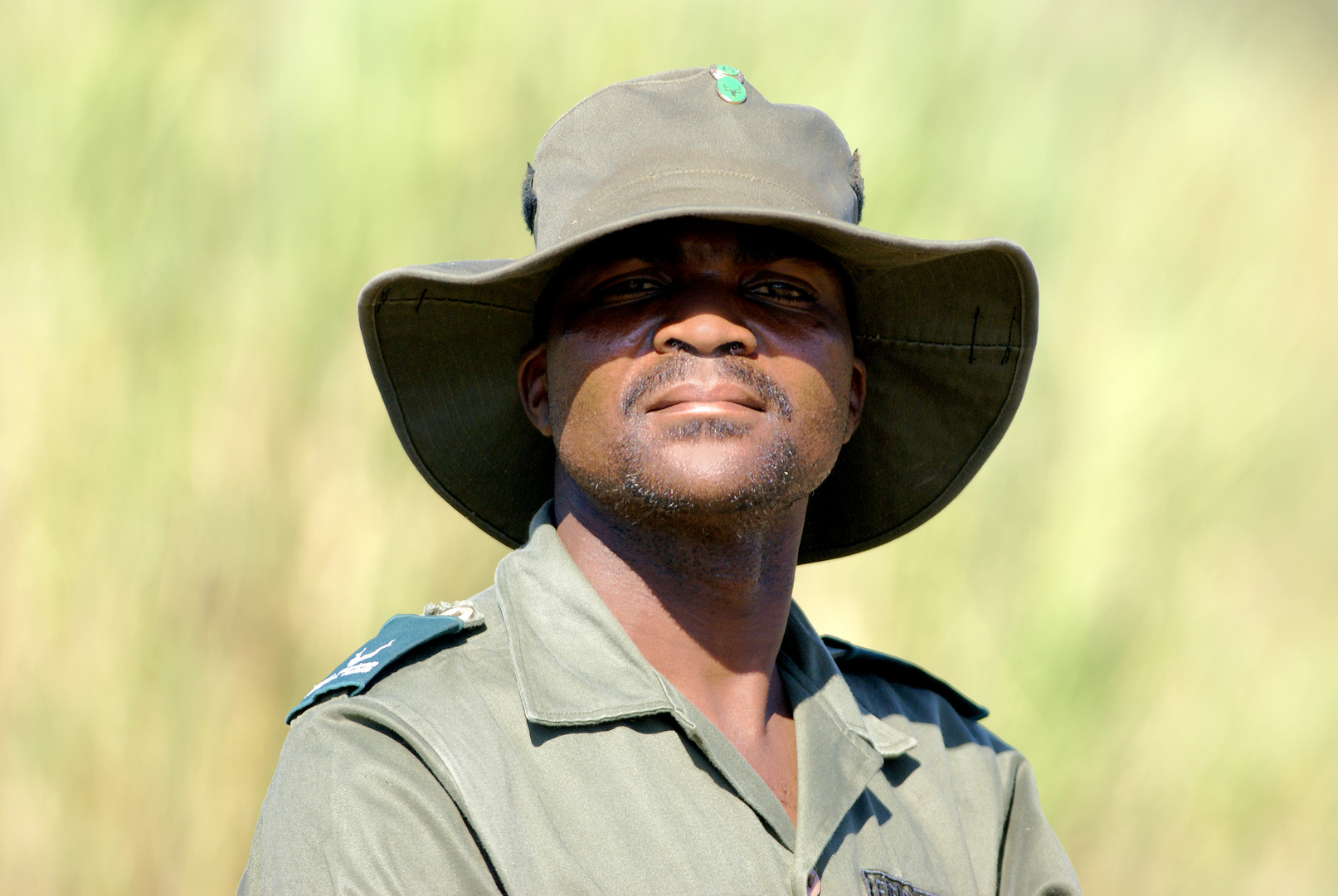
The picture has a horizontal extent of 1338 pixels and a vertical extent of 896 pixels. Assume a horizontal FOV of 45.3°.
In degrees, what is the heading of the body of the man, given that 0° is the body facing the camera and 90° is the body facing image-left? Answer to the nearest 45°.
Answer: approximately 315°
